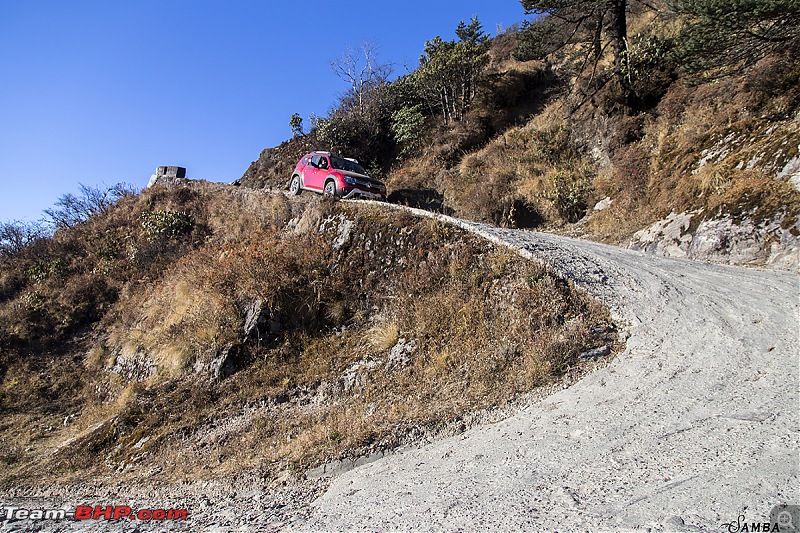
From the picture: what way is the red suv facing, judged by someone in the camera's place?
facing the viewer and to the right of the viewer

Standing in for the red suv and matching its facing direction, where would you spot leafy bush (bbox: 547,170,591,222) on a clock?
The leafy bush is roughly at 11 o'clock from the red suv.

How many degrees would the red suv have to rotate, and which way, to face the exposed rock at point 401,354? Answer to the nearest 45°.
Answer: approximately 45° to its right

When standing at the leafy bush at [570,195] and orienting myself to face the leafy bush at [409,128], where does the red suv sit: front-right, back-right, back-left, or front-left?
front-left

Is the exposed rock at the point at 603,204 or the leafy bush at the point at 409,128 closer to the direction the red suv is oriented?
the exposed rock

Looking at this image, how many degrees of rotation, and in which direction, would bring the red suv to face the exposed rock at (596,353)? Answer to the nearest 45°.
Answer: approximately 45° to its right

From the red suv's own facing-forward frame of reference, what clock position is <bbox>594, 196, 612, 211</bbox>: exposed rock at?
The exposed rock is roughly at 11 o'clock from the red suv.

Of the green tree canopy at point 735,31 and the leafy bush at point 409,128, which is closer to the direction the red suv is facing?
the green tree canopy
